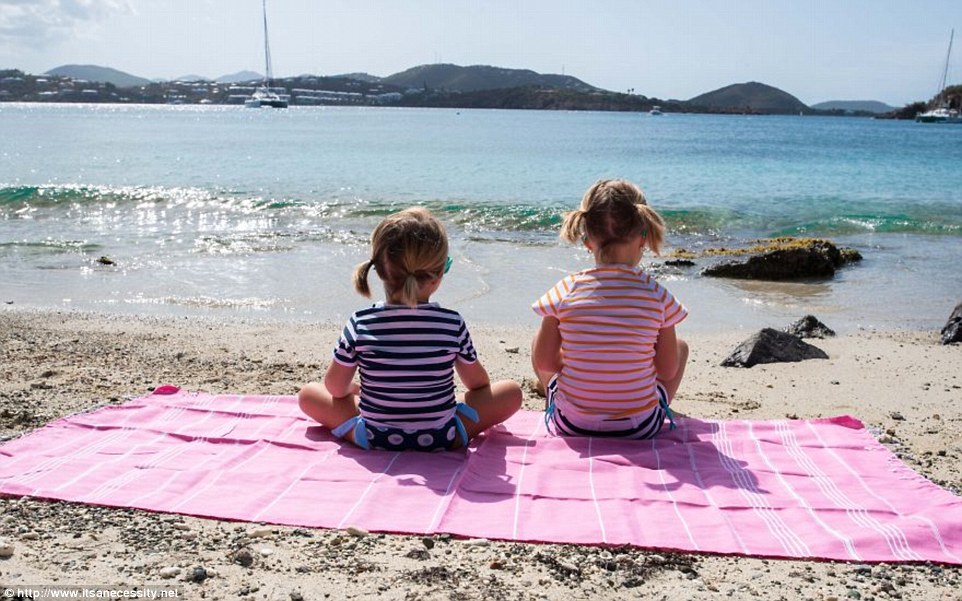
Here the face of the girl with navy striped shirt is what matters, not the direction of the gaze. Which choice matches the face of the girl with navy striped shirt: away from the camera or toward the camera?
away from the camera

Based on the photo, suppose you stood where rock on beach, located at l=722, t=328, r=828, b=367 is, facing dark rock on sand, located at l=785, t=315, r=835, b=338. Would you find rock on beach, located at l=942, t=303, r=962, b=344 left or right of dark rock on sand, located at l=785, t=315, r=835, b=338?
right

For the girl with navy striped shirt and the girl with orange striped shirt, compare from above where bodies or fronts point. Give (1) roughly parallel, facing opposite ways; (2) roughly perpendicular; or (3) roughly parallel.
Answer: roughly parallel

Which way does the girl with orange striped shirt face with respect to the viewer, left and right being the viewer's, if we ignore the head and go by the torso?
facing away from the viewer

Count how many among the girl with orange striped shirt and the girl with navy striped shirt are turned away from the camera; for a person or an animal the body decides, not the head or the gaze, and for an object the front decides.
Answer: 2

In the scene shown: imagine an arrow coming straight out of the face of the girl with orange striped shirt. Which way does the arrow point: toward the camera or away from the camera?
away from the camera

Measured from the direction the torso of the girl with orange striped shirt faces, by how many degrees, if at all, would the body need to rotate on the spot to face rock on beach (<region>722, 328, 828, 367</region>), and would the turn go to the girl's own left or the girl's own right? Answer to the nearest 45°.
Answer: approximately 45° to the girl's own right

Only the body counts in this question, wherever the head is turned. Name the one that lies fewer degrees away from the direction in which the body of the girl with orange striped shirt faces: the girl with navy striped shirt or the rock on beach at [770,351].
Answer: the rock on beach

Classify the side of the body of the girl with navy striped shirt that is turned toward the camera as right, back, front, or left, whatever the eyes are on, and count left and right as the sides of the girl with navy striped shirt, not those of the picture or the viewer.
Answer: back

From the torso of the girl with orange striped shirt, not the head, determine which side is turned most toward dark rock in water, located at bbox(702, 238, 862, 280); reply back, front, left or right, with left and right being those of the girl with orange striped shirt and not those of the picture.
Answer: front

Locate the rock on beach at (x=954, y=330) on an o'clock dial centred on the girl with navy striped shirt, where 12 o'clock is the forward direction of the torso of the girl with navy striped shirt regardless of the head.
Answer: The rock on beach is roughly at 2 o'clock from the girl with navy striped shirt.

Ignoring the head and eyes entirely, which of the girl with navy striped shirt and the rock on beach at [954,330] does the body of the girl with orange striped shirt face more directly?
the rock on beach

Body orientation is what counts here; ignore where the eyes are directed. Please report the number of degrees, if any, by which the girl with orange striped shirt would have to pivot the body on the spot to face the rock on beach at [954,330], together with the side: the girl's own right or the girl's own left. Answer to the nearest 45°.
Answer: approximately 45° to the girl's own right

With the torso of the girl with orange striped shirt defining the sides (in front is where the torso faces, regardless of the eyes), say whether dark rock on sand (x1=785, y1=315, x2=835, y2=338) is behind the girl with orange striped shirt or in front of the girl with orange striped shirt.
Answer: in front
